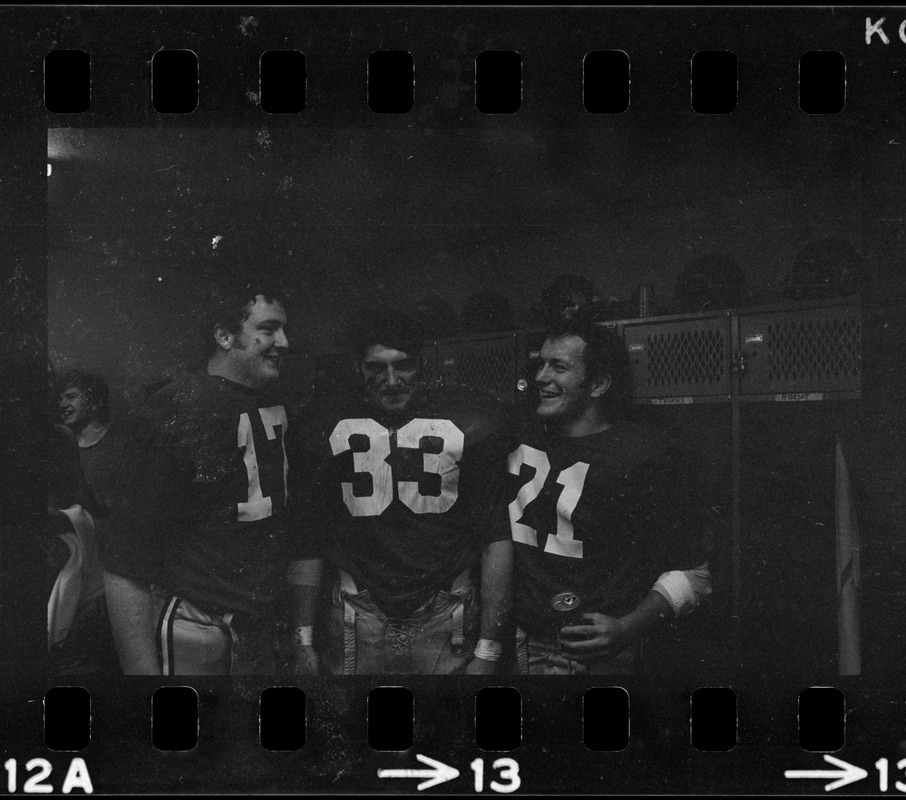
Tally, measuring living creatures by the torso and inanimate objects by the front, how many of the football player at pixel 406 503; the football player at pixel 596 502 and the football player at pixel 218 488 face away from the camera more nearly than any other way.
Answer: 0

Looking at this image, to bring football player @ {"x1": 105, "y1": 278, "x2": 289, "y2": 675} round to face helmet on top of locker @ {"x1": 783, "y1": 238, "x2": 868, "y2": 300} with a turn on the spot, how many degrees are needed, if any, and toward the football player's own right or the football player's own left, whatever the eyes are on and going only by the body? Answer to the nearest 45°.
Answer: approximately 45° to the football player's own left

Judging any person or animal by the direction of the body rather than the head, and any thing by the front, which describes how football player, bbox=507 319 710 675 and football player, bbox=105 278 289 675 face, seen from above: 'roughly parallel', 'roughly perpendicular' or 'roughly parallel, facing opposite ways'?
roughly perpendicular

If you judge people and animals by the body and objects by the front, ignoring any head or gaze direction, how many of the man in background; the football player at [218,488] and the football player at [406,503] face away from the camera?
0

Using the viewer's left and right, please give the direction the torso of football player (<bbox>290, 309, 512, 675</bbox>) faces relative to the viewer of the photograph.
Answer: facing the viewer

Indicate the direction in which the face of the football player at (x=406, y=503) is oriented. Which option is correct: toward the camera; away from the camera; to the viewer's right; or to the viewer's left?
toward the camera

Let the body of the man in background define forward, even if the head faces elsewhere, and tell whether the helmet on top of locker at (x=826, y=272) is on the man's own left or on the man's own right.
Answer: on the man's own left

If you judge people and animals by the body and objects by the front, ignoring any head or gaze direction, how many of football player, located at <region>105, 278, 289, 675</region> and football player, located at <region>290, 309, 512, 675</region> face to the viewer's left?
0

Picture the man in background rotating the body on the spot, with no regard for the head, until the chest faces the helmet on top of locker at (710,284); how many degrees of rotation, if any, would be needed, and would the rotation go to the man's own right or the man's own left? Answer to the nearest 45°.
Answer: approximately 135° to the man's own left

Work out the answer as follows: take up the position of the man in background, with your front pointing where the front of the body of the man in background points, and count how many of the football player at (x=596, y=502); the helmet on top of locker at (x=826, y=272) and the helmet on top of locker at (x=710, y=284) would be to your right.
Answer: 0

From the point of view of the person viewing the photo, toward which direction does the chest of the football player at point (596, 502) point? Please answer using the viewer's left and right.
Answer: facing the viewer and to the left of the viewer
